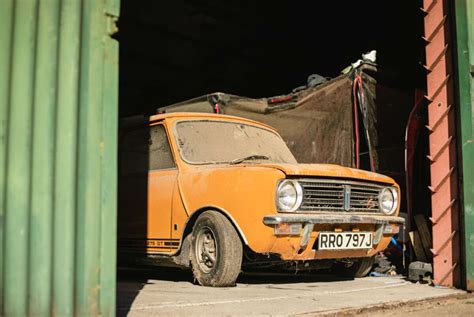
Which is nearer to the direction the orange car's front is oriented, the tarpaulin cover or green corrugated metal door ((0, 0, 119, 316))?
the green corrugated metal door

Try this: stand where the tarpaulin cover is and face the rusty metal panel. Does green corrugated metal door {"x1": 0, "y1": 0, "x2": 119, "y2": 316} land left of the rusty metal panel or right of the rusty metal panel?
right

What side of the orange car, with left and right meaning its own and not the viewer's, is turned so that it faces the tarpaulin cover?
left

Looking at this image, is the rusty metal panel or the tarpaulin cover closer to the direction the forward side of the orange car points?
the rusty metal panel

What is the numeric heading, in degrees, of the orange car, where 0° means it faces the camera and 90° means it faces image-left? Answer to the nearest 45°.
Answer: approximately 315°

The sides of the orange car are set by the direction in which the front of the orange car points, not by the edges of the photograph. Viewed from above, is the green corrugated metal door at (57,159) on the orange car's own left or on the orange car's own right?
on the orange car's own right
